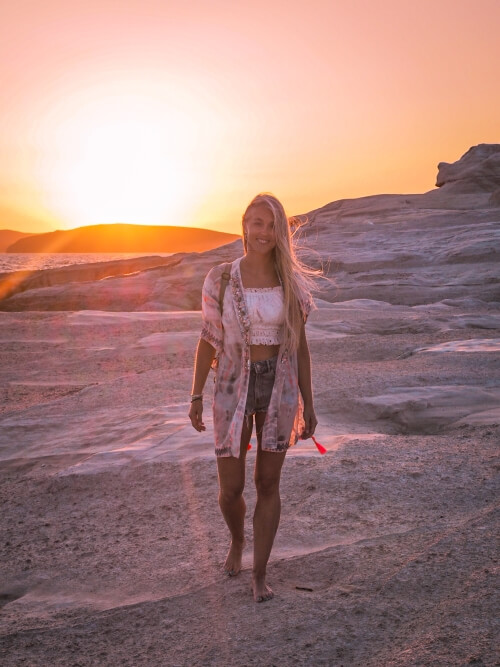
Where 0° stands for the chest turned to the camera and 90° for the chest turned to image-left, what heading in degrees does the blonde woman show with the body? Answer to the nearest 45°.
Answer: approximately 0°
